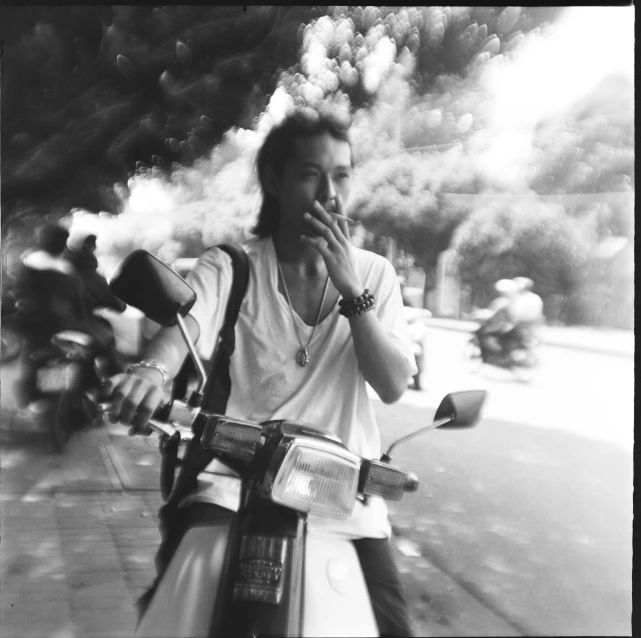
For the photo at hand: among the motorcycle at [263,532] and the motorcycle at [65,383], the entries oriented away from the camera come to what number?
1

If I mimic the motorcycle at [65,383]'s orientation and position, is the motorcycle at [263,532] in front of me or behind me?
behind

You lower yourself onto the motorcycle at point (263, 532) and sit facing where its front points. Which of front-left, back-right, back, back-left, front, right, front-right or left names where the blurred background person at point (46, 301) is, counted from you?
back

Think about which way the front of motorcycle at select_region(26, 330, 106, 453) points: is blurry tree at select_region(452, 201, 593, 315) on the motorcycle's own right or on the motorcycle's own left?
on the motorcycle's own right

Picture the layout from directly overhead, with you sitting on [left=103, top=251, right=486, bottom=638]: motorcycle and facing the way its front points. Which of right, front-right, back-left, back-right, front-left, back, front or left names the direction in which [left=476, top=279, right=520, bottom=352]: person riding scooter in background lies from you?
left

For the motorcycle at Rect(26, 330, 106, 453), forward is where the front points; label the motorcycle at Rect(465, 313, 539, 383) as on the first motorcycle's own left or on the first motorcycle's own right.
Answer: on the first motorcycle's own right

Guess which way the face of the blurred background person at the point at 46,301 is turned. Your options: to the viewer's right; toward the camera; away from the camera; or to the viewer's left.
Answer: away from the camera

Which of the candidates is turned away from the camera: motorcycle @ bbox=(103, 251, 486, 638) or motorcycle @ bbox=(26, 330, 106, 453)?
motorcycle @ bbox=(26, 330, 106, 453)

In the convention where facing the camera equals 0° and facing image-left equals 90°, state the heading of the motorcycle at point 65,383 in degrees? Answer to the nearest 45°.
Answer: approximately 180°

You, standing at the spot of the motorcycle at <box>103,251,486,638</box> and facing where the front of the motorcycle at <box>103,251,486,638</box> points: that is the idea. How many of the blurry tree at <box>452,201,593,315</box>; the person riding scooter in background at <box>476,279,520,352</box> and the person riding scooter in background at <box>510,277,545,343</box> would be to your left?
3

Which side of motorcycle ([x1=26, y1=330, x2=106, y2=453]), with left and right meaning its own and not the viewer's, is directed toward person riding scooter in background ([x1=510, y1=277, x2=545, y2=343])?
right
